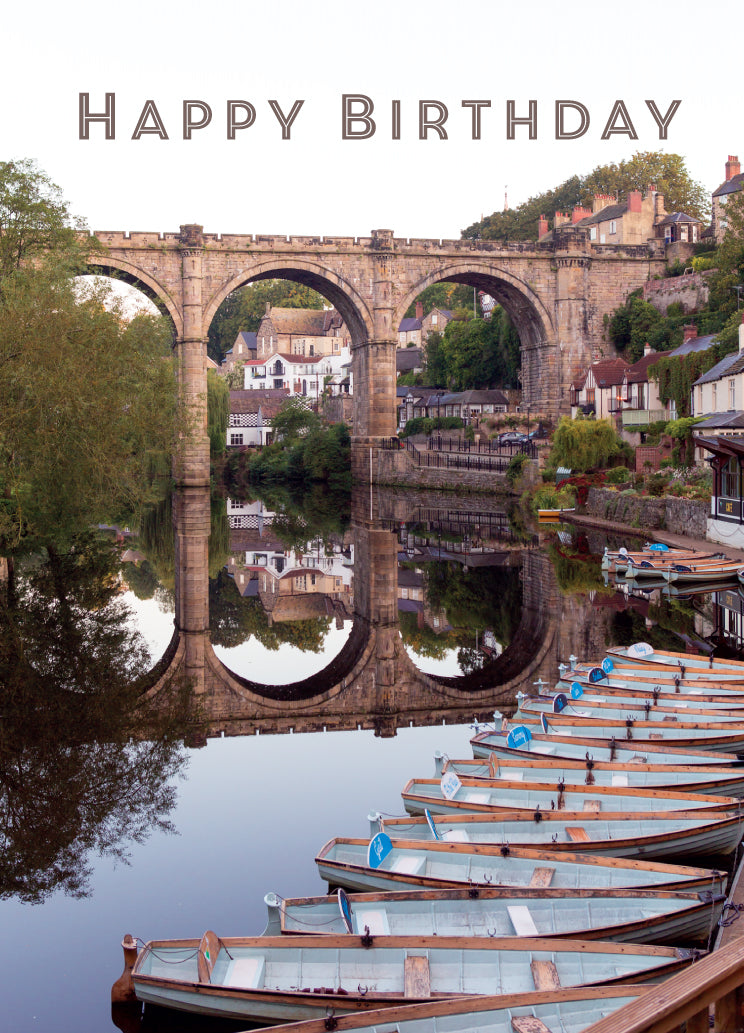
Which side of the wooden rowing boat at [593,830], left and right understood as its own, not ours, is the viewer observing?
right

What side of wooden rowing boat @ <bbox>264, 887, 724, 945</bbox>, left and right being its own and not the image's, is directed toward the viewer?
right
